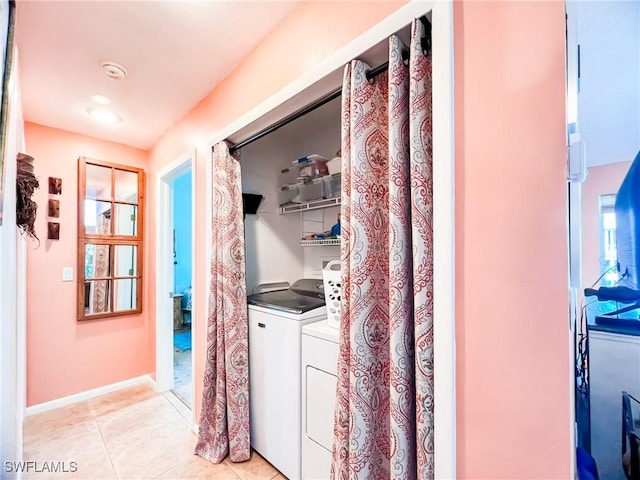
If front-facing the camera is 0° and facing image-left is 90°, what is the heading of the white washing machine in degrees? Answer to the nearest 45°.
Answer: approximately 45°

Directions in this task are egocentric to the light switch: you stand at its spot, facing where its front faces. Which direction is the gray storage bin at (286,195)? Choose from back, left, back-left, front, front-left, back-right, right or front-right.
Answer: front-left

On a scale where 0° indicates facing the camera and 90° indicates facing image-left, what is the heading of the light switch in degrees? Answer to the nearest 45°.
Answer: approximately 0°

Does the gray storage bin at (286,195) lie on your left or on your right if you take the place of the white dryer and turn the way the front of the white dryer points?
on your right

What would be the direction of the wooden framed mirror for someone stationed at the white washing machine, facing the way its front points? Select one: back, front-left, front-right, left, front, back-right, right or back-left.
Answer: right

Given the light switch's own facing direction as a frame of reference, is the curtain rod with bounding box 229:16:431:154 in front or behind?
in front

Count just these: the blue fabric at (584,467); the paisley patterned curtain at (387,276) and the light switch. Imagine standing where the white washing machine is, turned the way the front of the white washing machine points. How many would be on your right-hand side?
1
